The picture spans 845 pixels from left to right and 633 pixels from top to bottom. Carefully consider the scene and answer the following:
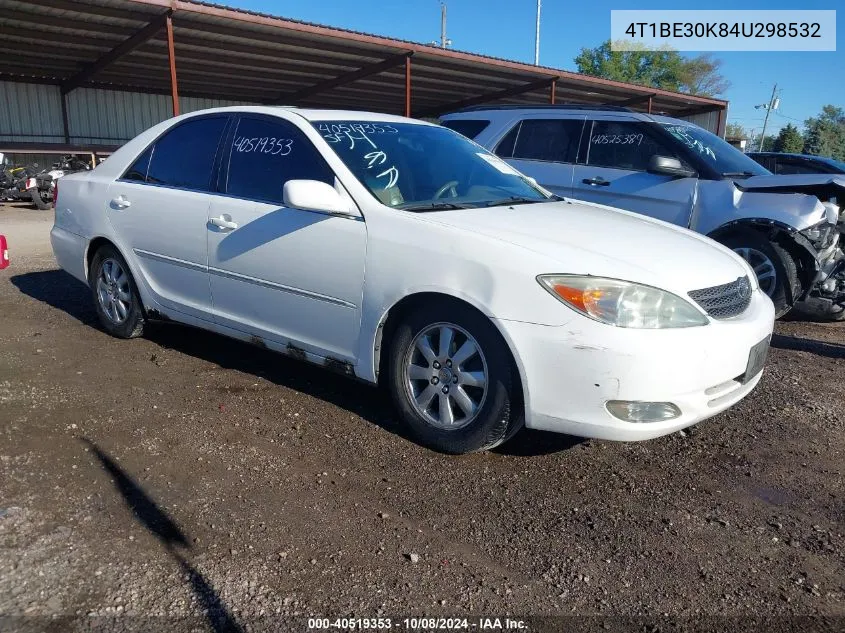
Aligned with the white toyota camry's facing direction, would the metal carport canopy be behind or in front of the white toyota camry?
behind

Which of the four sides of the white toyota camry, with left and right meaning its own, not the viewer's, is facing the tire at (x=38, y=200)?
back
